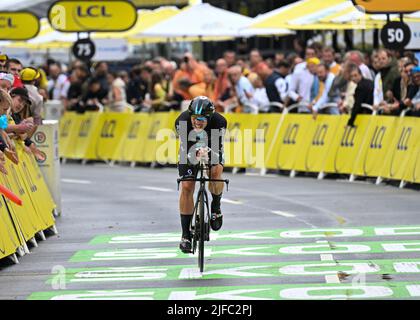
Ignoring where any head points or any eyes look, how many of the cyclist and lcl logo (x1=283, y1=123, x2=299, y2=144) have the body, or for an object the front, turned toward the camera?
2

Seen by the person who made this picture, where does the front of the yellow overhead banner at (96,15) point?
facing the viewer

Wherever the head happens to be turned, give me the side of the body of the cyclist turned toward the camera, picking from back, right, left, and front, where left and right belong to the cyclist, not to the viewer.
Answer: front

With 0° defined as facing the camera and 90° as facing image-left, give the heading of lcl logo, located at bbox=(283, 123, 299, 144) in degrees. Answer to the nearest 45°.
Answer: approximately 0°

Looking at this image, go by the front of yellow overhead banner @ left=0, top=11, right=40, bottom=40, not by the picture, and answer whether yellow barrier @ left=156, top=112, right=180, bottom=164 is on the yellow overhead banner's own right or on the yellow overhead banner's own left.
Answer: on the yellow overhead banner's own left

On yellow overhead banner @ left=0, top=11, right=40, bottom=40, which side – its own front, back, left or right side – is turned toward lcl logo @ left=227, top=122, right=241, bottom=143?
left

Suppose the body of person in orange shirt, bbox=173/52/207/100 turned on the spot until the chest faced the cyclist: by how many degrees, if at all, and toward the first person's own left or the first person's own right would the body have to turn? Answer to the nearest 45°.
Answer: approximately 45° to the first person's own left
